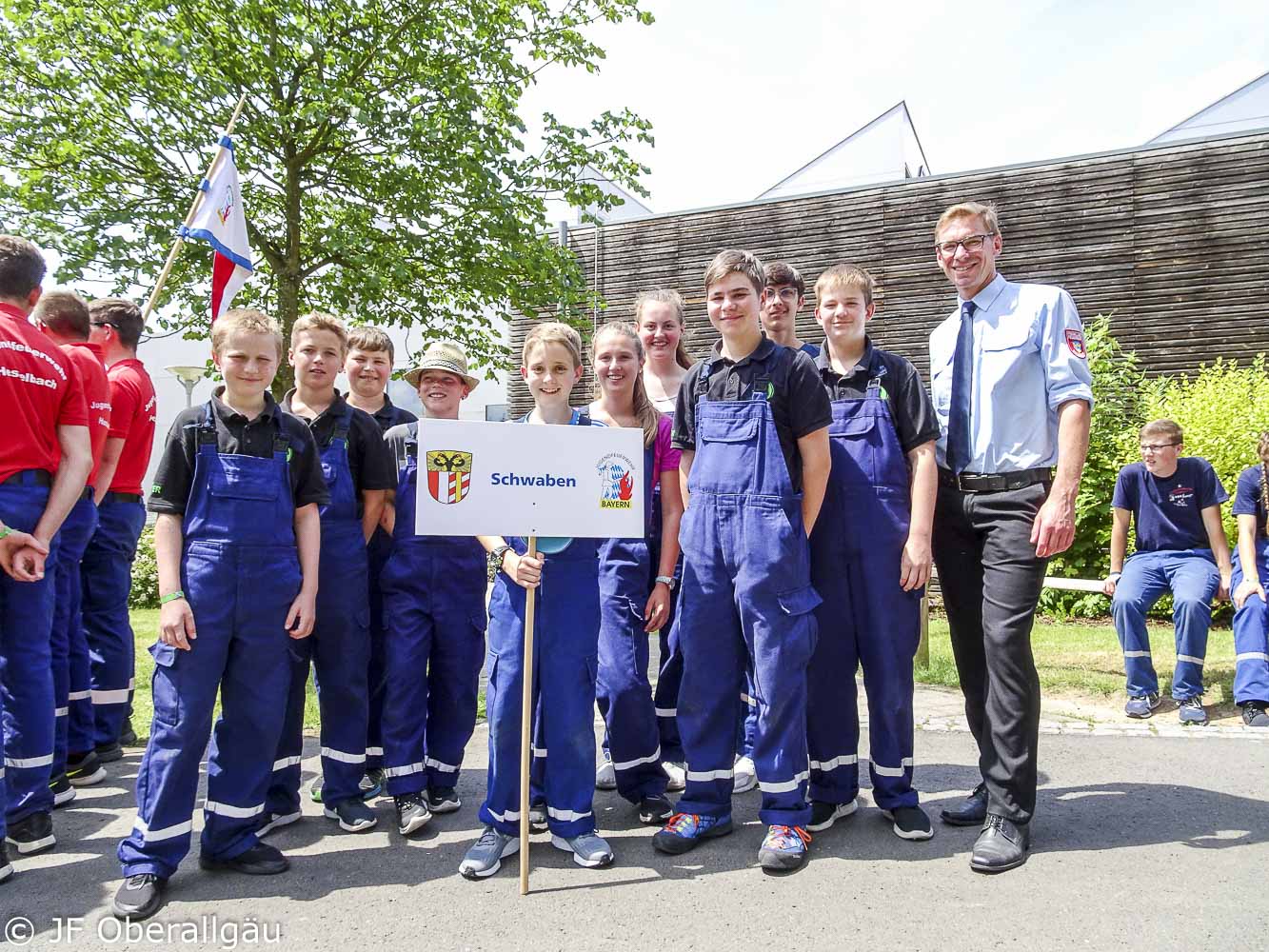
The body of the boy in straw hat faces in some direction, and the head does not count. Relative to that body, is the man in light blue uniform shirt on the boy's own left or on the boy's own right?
on the boy's own left

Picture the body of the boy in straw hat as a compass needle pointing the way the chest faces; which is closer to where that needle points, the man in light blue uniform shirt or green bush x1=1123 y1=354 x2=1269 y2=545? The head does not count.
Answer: the man in light blue uniform shirt

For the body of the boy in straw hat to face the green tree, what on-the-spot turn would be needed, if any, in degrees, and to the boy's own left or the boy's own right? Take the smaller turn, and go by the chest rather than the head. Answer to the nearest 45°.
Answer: approximately 180°

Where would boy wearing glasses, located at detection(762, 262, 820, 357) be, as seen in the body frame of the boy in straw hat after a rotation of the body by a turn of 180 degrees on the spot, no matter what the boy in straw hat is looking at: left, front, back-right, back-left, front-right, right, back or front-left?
right

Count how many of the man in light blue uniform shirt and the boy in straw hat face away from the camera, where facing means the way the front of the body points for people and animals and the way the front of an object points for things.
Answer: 0

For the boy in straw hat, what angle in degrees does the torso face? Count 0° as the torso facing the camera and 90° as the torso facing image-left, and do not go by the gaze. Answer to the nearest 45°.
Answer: approximately 0°

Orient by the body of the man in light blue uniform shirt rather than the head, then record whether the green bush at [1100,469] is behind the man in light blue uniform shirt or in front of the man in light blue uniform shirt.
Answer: behind

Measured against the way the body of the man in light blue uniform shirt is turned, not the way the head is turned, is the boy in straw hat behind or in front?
in front

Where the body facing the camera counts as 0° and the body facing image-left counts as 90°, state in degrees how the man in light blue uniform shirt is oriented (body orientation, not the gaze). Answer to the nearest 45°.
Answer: approximately 45°

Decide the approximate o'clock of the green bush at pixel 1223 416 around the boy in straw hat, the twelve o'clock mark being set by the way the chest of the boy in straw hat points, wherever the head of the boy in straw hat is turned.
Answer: The green bush is roughly at 8 o'clock from the boy in straw hat.
